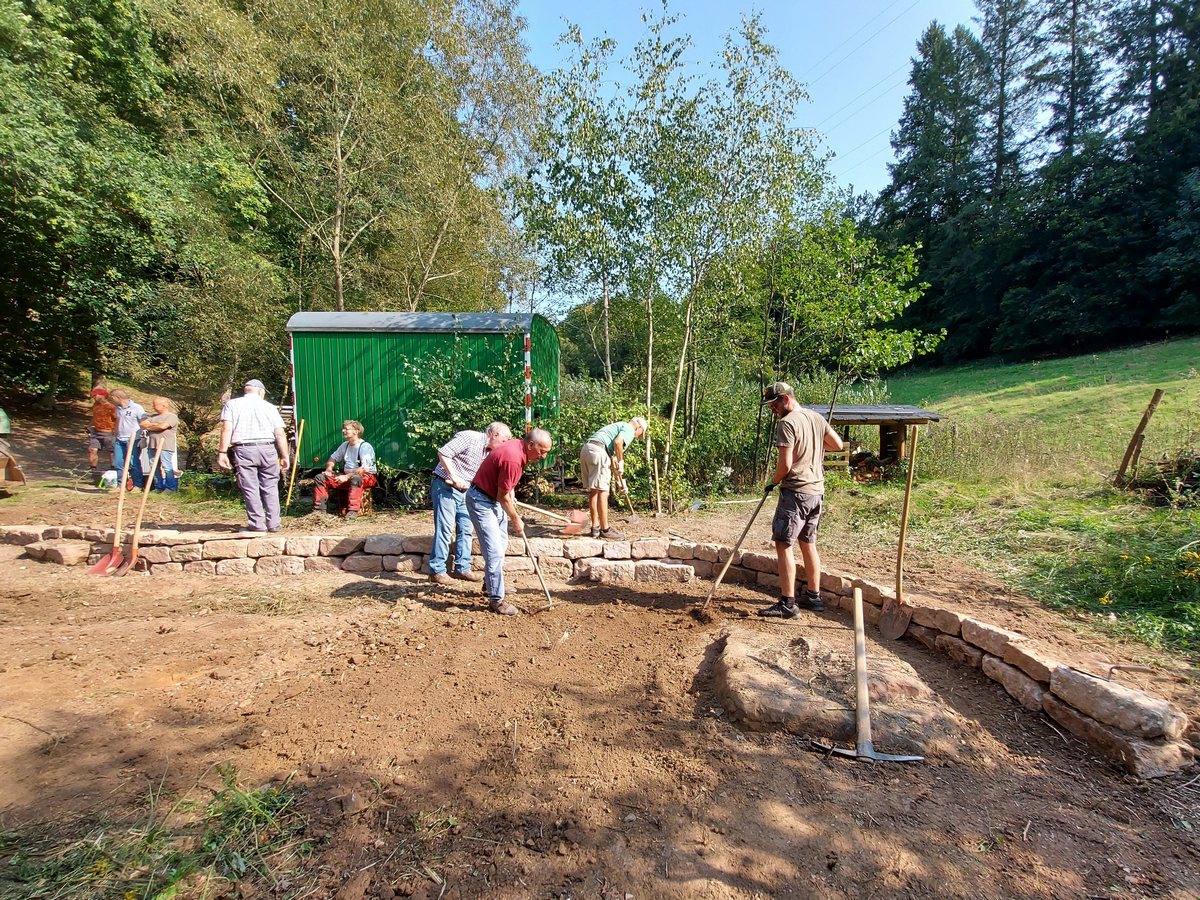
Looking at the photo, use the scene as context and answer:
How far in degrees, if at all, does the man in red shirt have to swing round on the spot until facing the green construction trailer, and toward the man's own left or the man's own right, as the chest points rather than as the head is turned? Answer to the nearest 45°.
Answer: approximately 135° to the man's own left

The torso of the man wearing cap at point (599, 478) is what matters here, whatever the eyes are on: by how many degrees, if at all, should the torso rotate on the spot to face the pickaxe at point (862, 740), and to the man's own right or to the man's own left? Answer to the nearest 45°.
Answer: approximately 90° to the man's own right

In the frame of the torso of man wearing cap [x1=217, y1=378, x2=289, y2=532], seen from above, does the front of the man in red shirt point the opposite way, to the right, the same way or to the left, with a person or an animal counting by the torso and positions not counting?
to the right

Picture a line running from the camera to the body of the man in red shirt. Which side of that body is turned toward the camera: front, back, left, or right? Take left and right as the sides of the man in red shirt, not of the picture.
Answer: right

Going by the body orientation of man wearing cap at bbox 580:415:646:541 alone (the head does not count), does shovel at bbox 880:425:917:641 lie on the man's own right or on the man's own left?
on the man's own right

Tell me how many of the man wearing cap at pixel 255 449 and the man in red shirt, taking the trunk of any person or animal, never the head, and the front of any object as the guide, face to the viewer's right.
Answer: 1

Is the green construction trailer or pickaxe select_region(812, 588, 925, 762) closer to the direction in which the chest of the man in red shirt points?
the pickaxe

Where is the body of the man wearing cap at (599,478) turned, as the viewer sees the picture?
to the viewer's right

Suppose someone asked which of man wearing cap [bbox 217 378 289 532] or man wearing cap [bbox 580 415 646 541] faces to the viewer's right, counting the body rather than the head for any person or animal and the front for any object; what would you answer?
man wearing cap [bbox 580 415 646 541]

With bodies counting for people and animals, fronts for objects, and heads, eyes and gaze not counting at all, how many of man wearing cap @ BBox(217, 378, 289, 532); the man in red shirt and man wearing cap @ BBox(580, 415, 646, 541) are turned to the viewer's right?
2

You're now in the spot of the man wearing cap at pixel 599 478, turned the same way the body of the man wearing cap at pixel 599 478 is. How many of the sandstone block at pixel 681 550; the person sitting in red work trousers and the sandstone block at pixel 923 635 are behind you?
1

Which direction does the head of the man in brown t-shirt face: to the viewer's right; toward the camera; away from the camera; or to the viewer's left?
to the viewer's left

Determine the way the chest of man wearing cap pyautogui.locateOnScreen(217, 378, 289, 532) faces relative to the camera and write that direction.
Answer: away from the camera
